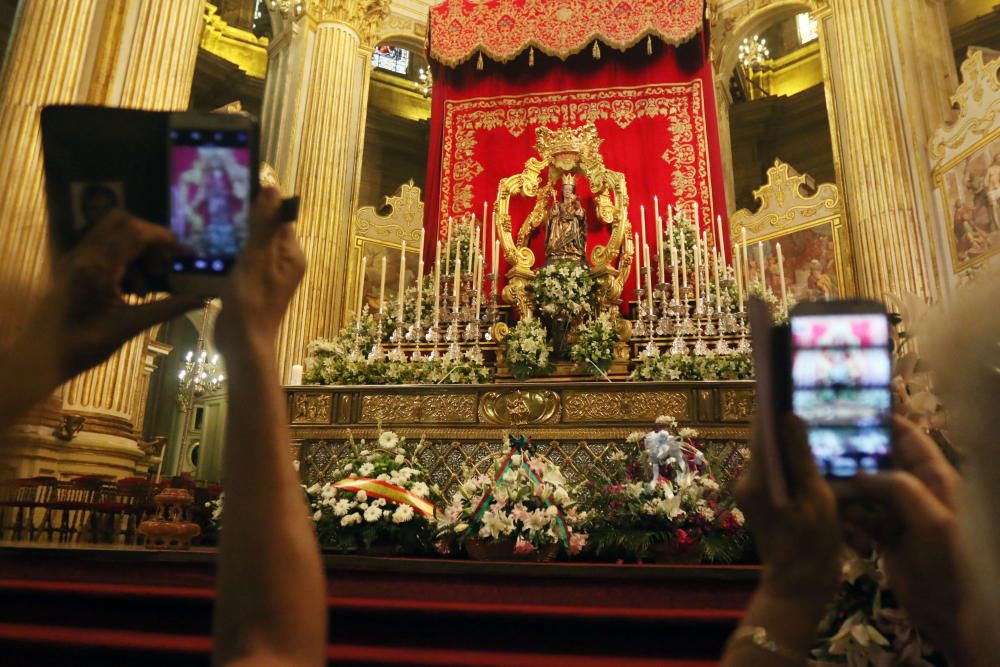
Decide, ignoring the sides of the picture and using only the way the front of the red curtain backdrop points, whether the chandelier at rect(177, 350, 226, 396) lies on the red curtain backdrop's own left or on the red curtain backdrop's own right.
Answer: on the red curtain backdrop's own right

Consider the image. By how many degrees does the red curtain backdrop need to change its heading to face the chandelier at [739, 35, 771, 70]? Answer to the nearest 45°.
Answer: approximately 135° to its left

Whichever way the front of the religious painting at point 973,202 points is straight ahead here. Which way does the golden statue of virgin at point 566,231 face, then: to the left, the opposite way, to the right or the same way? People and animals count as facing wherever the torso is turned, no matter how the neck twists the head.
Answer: to the left

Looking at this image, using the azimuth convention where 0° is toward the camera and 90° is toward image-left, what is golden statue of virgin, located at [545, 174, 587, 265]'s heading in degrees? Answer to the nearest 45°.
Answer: approximately 0°

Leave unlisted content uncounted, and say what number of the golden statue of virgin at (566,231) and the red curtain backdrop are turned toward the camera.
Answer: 2

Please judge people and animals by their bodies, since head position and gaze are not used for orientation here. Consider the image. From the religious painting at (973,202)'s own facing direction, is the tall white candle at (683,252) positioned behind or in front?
in front

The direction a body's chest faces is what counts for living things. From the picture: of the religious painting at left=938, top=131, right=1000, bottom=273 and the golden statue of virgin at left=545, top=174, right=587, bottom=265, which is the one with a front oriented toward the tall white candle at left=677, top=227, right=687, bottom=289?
the religious painting

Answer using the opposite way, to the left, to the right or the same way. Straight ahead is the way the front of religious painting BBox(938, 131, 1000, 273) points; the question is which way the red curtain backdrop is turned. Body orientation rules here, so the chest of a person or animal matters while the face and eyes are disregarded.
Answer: to the left

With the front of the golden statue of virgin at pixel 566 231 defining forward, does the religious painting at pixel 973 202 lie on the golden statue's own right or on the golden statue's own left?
on the golden statue's own left

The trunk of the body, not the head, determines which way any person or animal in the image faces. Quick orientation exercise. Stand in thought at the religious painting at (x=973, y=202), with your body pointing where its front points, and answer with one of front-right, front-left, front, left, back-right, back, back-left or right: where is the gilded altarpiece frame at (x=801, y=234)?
right

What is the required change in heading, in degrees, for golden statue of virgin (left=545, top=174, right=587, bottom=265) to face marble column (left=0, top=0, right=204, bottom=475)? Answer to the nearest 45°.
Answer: approximately 90° to its right
